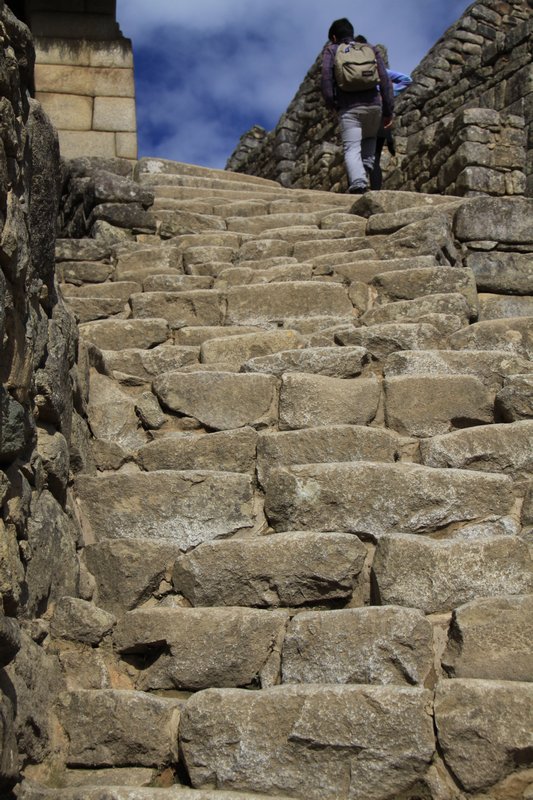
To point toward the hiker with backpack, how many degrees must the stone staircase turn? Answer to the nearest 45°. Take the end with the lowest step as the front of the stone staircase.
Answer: approximately 180°

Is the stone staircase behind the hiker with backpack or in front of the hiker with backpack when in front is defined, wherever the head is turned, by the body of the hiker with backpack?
behind

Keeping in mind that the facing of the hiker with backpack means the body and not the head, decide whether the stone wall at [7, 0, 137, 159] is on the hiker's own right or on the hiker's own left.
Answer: on the hiker's own left

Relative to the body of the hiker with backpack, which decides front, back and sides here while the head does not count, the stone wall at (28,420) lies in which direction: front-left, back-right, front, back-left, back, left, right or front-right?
back

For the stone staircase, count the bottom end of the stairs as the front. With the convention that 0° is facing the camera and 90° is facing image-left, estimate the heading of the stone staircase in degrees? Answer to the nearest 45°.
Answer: approximately 0°

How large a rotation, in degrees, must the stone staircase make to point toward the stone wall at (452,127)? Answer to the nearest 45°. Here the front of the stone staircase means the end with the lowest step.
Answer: approximately 180°

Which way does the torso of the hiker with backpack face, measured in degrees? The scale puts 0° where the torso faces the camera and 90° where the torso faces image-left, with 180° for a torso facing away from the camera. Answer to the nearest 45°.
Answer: approximately 180°

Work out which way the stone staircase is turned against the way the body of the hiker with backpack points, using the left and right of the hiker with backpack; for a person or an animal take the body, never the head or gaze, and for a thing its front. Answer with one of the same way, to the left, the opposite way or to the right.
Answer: the opposite way

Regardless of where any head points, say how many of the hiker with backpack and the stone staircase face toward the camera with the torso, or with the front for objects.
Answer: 1

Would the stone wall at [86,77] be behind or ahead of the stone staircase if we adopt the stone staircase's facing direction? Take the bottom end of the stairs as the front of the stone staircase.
behind
